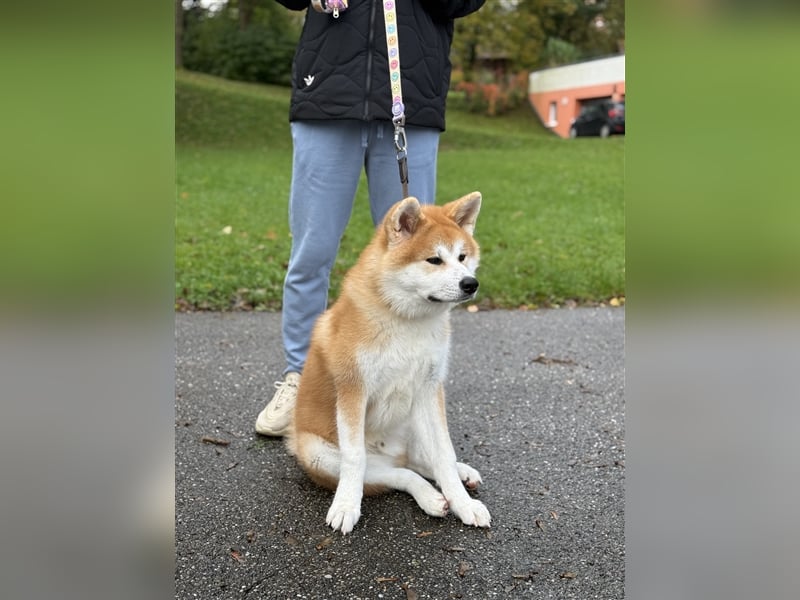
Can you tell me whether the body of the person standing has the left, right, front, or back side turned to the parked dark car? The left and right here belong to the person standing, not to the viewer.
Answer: back

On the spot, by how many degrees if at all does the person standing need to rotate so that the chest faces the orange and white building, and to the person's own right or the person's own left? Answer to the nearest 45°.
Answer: approximately 180°

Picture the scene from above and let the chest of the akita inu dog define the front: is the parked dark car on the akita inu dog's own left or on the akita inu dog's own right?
on the akita inu dog's own left

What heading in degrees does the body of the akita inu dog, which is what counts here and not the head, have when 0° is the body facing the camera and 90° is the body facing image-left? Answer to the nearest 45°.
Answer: approximately 315°

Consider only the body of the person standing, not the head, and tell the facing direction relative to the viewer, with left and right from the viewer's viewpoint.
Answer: facing the viewer

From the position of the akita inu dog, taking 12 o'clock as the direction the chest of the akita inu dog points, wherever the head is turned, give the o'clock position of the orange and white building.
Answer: The orange and white building is roughly at 8 o'clock from the akita inu dog.
